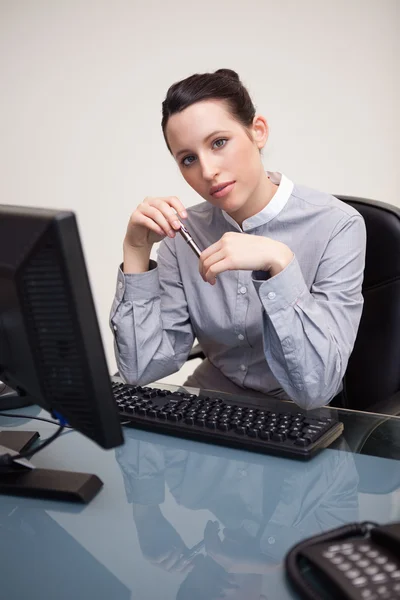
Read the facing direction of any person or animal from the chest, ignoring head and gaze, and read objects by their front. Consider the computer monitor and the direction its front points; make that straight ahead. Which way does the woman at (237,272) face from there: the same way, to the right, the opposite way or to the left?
the opposite way

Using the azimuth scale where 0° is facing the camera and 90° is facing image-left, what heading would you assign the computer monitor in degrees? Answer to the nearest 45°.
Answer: approximately 225°

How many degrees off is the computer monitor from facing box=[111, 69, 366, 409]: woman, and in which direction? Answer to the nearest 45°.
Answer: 0° — it already faces them

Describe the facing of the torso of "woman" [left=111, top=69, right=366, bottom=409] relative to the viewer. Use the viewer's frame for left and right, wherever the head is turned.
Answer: facing the viewer and to the left of the viewer

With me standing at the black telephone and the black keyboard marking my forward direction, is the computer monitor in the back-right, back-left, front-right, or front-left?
front-left
